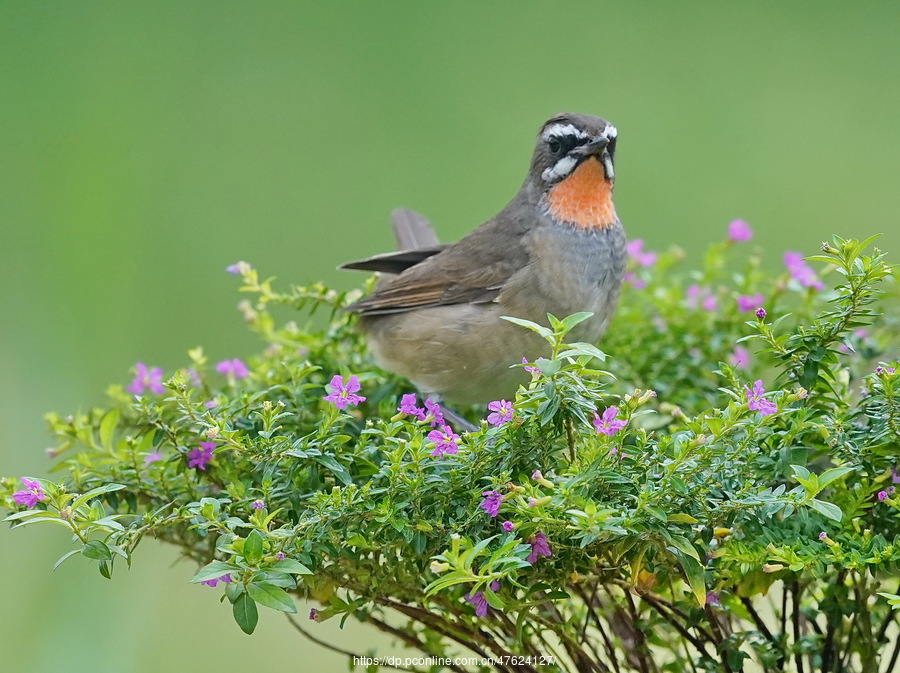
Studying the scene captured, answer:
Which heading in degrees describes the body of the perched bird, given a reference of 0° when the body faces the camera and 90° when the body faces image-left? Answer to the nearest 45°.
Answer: approximately 315°
